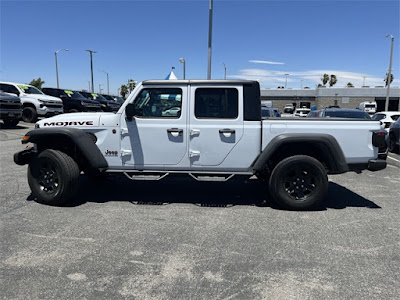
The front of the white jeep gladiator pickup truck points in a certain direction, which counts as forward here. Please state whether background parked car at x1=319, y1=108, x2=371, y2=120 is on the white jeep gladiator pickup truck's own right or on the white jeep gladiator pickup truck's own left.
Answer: on the white jeep gladiator pickup truck's own right

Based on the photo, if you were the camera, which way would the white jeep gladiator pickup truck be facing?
facing to the left of the viewer

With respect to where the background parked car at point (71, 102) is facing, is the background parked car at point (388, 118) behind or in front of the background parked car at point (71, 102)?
in front

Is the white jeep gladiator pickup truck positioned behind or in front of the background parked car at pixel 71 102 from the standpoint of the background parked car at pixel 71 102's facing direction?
in front

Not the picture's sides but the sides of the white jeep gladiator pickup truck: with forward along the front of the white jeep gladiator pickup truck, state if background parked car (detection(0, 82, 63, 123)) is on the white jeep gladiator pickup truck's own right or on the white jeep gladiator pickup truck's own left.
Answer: on the white jeep gladiator pickup truck's own right

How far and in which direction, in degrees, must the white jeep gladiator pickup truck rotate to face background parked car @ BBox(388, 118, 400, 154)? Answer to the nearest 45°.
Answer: approximately 135° to its right

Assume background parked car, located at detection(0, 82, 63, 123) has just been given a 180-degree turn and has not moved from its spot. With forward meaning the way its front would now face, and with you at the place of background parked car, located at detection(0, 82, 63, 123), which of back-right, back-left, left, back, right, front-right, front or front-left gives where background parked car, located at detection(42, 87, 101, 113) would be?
right

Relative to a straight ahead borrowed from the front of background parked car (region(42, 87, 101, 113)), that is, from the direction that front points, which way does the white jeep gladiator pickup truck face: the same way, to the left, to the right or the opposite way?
the opposite way

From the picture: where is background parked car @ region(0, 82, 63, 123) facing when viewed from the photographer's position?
facing the viewer and to the right of the viewer

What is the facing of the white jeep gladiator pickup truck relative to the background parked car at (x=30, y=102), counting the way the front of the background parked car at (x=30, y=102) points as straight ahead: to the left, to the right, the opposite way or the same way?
the opposite way

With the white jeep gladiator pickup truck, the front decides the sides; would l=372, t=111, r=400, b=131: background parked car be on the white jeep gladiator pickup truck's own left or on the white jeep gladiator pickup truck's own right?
on the white jeep gladiator pickup truck's own right

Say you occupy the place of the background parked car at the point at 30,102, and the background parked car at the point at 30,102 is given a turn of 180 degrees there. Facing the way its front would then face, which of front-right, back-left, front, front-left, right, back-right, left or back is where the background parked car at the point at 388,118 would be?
back

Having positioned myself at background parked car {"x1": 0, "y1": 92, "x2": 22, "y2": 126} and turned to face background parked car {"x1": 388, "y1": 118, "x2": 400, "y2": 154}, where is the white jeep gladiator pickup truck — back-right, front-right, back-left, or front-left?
front-right

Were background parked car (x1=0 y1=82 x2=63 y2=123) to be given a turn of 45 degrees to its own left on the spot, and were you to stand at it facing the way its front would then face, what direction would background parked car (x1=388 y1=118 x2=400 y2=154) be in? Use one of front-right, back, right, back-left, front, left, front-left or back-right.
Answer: front-right

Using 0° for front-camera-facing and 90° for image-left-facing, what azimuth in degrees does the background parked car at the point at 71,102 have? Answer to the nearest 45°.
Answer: approximately 315°
